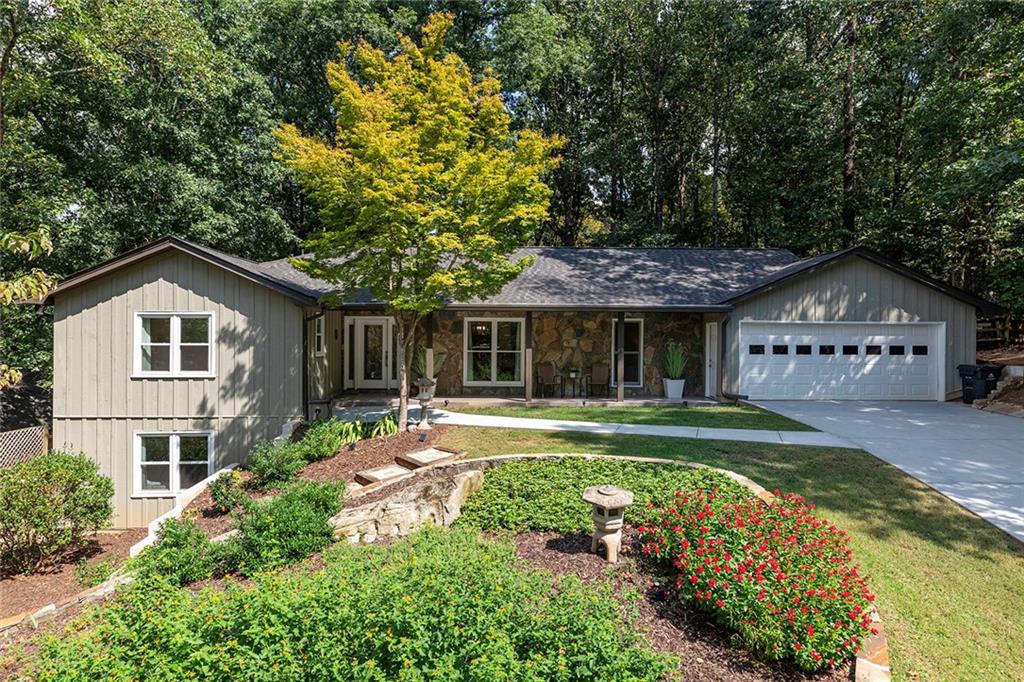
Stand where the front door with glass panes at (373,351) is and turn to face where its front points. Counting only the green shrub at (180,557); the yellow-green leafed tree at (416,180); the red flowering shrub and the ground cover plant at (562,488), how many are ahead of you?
4

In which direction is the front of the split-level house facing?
toward the camera

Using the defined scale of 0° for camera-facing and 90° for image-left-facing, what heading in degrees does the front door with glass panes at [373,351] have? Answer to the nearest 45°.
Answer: approximately 0°

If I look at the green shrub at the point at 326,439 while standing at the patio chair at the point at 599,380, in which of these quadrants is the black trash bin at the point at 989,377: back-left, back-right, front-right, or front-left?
back-left

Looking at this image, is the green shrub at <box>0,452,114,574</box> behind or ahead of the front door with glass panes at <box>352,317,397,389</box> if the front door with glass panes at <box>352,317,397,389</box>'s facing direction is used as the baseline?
ahead

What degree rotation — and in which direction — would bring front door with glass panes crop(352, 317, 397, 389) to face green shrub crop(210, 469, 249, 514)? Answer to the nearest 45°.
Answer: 0° — it already faces it

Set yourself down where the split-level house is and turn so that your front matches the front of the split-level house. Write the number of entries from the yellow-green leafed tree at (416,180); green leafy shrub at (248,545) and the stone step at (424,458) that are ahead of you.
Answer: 3

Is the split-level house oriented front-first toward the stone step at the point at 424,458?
yes

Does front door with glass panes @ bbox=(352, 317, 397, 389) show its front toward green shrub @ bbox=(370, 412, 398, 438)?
yes

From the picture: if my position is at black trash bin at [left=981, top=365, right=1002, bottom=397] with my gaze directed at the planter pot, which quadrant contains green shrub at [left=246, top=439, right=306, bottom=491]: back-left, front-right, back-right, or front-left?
front-left

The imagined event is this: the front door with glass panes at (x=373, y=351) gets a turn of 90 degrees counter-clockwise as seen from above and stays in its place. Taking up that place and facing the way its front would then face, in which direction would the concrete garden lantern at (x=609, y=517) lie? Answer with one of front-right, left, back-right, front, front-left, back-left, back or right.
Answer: right

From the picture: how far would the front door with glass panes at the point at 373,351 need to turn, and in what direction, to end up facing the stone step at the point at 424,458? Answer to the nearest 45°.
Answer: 0° — it already faces it

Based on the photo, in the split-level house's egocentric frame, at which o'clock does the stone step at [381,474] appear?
The stone step is roughly at 12 o'clock from the split-level house.

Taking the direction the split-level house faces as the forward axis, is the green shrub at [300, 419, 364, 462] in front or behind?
in front

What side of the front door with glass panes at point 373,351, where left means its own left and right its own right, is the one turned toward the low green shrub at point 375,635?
front

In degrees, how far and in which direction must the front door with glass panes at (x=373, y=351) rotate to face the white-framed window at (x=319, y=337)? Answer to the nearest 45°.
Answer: approximately 45° to its right

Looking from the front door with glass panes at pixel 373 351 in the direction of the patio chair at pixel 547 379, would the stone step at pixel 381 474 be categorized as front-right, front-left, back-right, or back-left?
front-right
